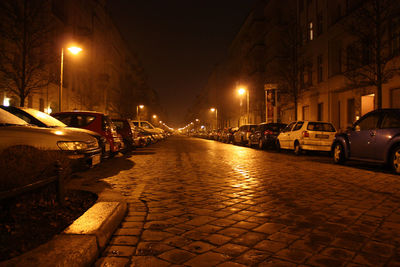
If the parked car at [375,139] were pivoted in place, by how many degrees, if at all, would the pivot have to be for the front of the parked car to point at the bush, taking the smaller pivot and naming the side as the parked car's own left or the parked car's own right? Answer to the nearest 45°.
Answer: approximately 90° to the parked car's own left

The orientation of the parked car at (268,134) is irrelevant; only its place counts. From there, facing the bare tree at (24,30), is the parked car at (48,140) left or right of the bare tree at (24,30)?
left

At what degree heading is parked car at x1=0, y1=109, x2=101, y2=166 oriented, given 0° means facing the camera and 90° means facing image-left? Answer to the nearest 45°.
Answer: approximately 315°

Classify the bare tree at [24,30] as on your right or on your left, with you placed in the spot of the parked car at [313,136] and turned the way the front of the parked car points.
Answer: on your left

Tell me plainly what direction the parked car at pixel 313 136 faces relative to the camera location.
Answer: facing away from the viewer and to the left of the viewer

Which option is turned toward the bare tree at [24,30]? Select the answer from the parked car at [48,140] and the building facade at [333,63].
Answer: the building facade

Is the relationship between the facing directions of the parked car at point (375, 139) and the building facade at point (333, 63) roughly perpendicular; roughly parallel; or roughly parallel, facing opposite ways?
roughly perpendicular
